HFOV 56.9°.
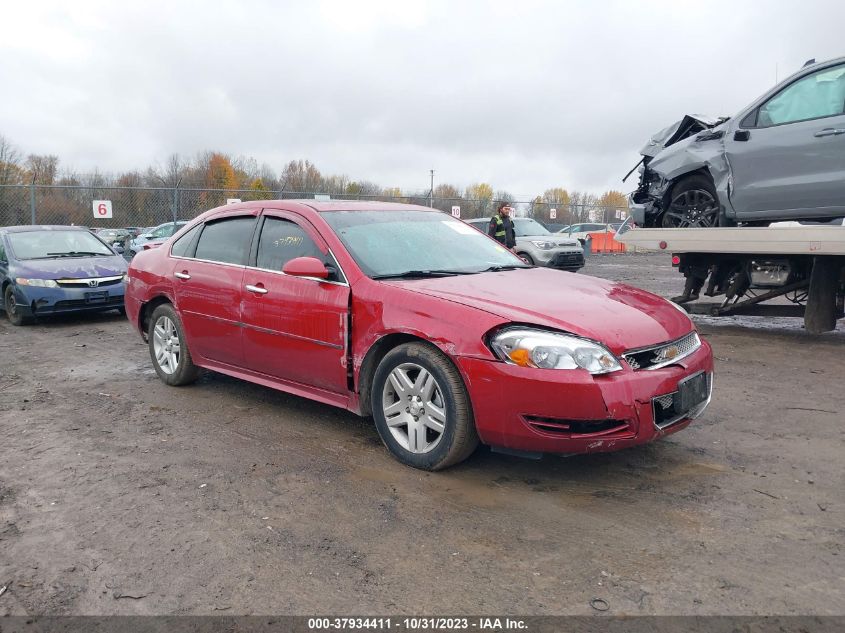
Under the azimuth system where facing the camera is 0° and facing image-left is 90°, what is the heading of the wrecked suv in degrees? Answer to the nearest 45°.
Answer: approximately 90°

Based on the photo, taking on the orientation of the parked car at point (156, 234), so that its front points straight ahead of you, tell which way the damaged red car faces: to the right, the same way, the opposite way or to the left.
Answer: to the left

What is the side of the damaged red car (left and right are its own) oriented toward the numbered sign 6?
back

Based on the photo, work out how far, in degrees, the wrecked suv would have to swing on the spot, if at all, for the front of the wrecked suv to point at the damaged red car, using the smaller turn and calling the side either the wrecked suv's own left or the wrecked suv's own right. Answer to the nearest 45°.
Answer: approximately 45° to the wrecked suv's own left

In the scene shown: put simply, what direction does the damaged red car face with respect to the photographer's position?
facing the viewer and to the right of the viewer

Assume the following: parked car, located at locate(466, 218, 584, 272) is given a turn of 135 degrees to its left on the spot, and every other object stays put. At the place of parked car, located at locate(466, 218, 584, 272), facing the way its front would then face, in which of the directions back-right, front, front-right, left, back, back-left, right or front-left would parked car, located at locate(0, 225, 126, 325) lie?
back-left

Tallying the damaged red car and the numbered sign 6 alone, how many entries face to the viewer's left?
0

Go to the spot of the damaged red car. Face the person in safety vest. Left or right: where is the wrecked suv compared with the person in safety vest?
right

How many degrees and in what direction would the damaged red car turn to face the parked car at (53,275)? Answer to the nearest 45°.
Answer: approximately 180°

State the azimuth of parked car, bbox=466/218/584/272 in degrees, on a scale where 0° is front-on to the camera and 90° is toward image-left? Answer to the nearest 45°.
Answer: approximately 315°

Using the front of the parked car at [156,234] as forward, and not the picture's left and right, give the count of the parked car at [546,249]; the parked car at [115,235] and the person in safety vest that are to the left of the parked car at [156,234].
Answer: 2
